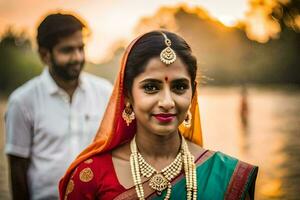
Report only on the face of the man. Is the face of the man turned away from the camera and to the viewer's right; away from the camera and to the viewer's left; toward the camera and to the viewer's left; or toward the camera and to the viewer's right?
toward the camera and to the viewer's right

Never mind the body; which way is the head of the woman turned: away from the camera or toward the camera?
toward the camera

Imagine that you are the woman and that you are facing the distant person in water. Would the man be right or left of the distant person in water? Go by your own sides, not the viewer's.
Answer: left

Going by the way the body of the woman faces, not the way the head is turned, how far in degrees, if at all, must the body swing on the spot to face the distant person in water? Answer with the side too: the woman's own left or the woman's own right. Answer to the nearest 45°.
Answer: approximately 180°

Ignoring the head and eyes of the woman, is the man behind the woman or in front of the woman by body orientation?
behind

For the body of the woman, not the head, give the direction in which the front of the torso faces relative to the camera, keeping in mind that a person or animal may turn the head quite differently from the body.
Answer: toward the camera
